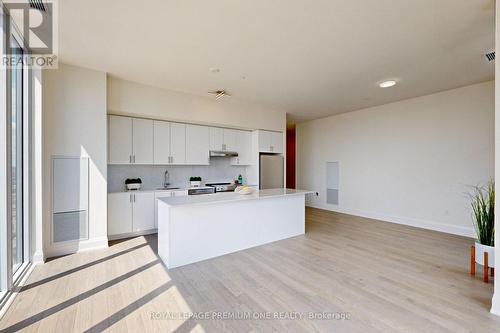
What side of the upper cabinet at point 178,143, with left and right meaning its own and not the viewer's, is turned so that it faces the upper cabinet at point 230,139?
left

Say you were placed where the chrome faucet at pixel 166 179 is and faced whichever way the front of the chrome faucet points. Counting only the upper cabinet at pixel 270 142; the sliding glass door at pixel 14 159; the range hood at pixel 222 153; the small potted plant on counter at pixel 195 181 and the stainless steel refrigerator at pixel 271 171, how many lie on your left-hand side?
4

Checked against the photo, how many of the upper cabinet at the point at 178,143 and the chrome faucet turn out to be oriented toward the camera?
2

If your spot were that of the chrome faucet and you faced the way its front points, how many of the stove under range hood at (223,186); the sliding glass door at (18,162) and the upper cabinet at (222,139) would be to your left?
2

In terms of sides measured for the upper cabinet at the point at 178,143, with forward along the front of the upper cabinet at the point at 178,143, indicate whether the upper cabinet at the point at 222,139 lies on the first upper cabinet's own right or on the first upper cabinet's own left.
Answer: on the first upper cabinet's own left

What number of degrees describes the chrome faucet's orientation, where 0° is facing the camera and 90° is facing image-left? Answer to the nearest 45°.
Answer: approximately 0°

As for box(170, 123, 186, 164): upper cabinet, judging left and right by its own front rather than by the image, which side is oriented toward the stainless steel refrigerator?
left

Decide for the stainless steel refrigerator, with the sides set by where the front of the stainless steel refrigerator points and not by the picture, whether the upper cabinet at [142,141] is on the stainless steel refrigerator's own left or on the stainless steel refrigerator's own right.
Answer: on the stainless steel refrigerator's own right

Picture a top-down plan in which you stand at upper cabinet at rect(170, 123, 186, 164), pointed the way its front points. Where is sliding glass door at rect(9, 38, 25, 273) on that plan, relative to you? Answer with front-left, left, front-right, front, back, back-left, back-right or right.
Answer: front-right

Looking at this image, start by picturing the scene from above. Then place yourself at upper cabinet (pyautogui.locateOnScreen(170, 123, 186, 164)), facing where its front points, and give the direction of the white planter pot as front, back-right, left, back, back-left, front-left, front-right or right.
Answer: front-left

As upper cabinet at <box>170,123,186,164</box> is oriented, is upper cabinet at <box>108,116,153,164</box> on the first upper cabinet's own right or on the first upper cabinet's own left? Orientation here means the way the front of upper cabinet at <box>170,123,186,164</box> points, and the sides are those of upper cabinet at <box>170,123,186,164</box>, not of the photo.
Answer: on the first upper cabinet's own right

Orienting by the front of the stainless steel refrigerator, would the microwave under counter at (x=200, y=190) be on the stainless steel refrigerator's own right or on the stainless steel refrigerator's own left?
on the stainless steel refrigerator's own right

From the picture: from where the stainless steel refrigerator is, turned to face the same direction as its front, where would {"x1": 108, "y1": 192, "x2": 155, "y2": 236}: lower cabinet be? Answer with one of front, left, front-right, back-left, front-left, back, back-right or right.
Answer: right
